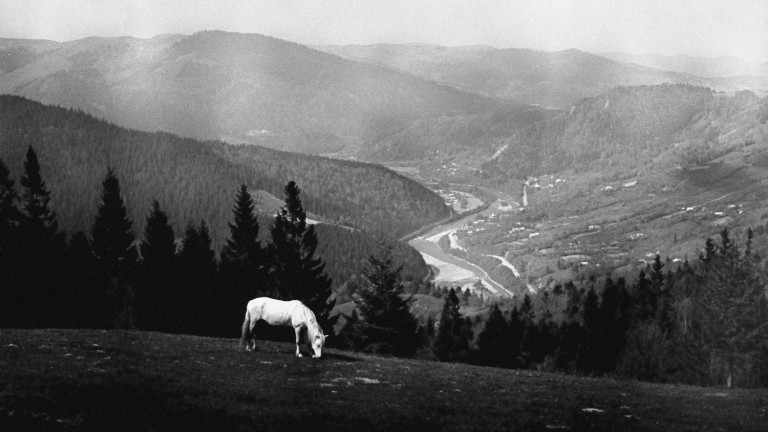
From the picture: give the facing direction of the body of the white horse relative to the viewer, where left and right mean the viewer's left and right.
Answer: facing to the right of the viewer
